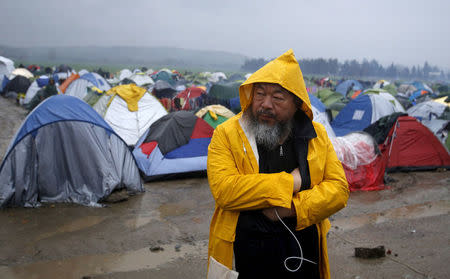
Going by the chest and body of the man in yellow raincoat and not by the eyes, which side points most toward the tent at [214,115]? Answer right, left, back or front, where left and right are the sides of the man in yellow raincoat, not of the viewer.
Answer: back

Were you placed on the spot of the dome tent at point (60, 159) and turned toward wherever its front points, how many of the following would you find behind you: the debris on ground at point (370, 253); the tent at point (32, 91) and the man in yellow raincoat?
1

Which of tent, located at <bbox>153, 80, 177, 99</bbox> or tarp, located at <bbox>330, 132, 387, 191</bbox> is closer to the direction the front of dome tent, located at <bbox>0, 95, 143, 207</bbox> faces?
the tarp

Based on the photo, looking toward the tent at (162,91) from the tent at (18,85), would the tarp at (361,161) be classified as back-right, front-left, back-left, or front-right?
front-right

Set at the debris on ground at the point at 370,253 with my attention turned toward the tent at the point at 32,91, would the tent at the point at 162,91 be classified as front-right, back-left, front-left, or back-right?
front-right

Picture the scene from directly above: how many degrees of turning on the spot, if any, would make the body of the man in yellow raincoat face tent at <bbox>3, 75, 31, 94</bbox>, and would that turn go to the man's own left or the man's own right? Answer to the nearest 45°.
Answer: approximately 135° to the man's own right

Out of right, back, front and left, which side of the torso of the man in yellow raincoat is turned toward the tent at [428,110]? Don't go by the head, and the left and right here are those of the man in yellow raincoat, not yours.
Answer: back

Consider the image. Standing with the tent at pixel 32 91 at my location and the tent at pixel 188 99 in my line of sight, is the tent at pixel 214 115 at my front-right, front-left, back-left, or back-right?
front-right

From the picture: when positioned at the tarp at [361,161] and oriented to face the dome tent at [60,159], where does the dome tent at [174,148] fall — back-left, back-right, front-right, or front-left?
front-right

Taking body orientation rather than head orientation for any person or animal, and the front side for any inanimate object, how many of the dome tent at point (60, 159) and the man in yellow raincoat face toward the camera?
2

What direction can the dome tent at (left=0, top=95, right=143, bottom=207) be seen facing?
toward the camera

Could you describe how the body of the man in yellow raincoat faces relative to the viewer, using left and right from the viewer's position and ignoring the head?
facing the viewer

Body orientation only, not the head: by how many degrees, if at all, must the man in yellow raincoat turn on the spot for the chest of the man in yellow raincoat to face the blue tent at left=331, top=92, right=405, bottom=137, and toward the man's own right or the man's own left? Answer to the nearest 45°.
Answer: approximately 180°

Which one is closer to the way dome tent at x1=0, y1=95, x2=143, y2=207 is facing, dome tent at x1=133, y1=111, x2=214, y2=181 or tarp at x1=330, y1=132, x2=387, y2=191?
the tarp
